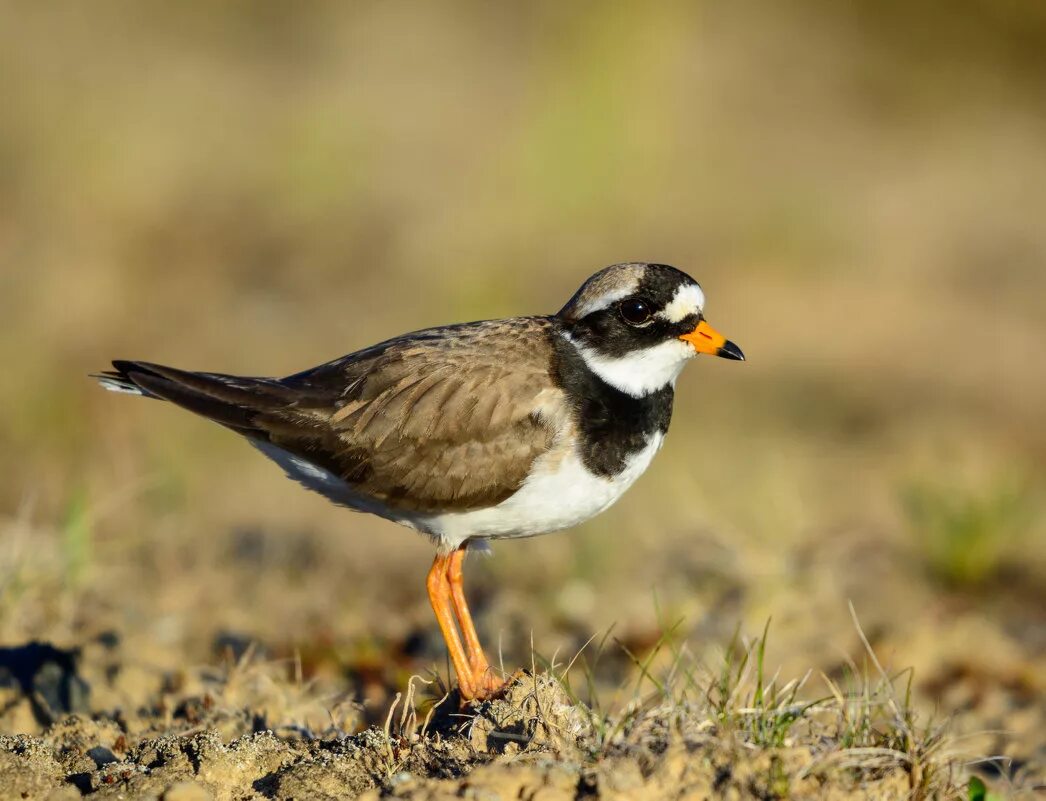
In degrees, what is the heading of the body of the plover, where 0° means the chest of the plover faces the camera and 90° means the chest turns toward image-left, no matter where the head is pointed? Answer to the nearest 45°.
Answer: approximately 270°
